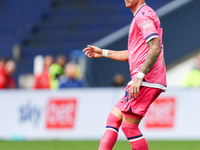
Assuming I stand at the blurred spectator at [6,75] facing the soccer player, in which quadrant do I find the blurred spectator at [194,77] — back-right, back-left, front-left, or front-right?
front-left

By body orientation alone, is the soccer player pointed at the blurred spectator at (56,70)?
no

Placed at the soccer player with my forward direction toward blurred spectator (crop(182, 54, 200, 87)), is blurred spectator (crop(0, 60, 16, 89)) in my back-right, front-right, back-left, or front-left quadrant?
front-left
